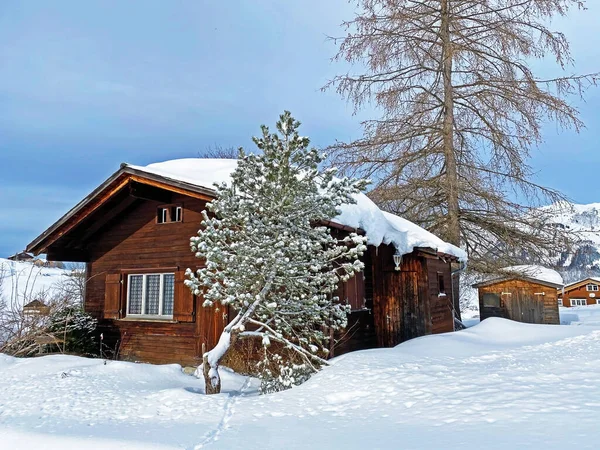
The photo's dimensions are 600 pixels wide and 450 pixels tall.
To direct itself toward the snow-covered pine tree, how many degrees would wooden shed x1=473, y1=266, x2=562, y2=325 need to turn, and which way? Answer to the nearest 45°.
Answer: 0° — it already faces it

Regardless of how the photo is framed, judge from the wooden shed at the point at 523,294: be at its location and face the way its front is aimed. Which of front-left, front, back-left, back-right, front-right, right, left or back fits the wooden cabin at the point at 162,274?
front-right

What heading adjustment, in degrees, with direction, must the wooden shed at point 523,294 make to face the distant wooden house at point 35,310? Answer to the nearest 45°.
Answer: approximately 135° to its right

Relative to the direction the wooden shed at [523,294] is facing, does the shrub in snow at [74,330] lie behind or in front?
in front

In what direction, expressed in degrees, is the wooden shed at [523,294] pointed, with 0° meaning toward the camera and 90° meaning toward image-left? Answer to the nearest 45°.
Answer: approximately 0°
